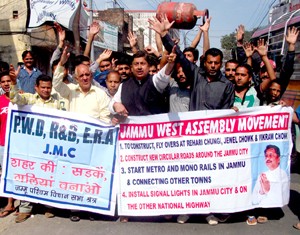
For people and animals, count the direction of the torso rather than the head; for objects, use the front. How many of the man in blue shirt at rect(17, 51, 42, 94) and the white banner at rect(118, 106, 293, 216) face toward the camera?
2

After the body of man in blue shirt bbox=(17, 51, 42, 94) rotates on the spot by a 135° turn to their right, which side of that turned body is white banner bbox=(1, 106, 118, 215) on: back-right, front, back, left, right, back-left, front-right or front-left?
back-left

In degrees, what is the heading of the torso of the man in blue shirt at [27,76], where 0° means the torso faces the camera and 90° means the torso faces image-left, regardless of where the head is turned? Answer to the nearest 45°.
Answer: approximately 0°

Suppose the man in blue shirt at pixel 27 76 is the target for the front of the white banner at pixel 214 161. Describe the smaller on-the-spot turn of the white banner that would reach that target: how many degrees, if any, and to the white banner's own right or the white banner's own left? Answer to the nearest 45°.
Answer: approximately 135° to the white banner's own right

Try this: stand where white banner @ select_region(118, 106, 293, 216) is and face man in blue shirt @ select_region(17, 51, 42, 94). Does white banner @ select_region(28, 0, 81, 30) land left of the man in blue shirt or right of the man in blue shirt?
right

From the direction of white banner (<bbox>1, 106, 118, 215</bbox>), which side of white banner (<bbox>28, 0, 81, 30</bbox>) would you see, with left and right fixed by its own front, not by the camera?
front

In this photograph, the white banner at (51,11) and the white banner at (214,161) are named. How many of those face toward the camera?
2

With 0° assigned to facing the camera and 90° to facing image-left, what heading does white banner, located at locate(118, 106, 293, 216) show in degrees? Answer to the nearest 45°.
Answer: approximately 0°

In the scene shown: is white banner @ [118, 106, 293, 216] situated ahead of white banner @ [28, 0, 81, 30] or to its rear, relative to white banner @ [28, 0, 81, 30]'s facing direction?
ahead

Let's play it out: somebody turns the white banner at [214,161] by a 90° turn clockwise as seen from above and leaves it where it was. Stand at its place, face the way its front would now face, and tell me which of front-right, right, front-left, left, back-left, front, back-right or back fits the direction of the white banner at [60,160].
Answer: front

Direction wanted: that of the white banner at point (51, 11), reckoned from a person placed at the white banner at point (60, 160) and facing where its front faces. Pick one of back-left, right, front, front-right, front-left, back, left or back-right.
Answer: back
